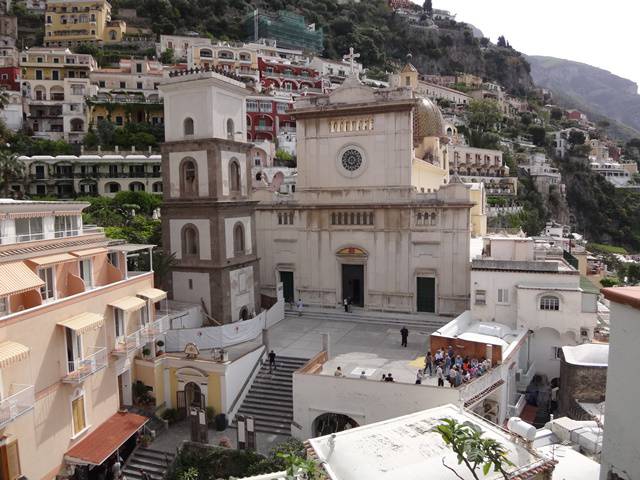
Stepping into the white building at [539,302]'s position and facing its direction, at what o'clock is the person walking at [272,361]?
The person walking is roughly at 2 o'clock from the white building.

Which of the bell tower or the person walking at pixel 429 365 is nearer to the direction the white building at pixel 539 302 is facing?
the person walking

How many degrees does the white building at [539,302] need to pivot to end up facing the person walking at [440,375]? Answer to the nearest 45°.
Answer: approximately 45° to its right

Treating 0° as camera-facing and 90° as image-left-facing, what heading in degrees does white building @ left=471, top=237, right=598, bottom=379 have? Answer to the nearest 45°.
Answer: approximately 0°

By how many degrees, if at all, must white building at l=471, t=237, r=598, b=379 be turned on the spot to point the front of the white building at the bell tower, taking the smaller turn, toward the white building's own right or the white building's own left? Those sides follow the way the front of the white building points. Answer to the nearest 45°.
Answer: approximately 90° to the white building's own right

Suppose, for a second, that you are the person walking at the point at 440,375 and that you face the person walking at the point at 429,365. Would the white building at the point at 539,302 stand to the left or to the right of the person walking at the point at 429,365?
right

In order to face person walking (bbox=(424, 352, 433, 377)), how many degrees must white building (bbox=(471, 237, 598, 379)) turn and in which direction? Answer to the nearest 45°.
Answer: approximately 45° to its right
